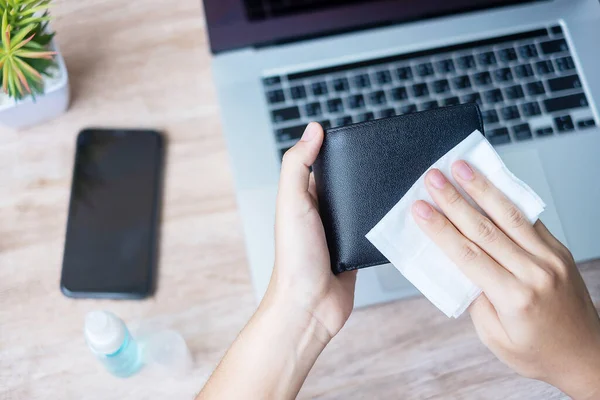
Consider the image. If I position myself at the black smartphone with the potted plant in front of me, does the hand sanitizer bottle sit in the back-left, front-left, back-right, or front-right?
back-left

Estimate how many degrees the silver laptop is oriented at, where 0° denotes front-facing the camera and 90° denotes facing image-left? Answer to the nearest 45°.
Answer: approximately 0°
